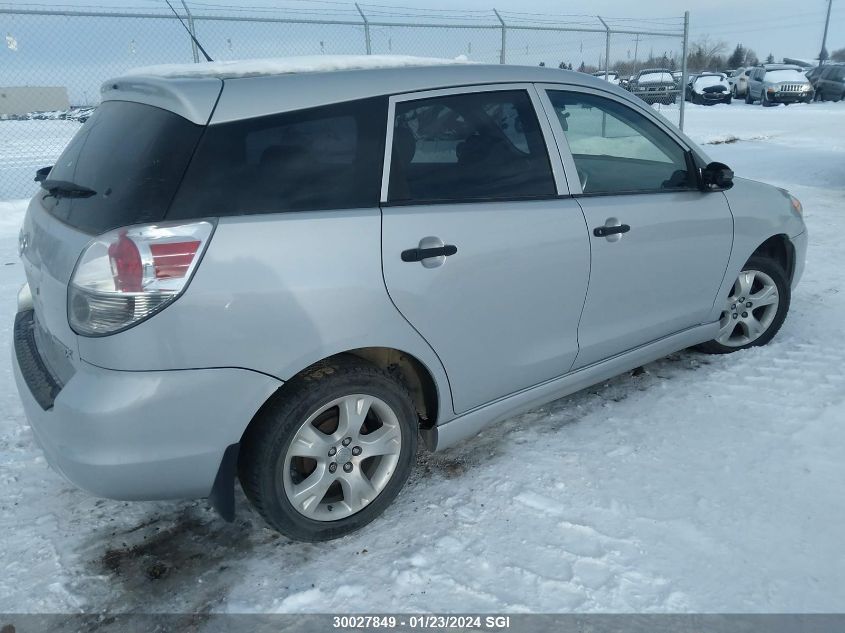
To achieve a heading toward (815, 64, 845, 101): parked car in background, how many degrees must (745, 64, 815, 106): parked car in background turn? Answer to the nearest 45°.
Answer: approximately 90° to its left

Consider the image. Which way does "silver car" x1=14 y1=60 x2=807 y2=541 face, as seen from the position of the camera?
facing away from the viewer and to the right of the viewer

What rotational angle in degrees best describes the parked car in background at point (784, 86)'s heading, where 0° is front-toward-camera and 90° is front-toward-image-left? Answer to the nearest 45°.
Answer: approximately 315°

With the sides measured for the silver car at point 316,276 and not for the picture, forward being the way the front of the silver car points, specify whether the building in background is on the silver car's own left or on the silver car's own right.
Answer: on the silver car's own left

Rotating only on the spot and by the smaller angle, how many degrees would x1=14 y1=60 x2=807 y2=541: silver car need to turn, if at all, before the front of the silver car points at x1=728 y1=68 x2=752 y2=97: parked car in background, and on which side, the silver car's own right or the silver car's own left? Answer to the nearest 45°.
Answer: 0° — it already faces it

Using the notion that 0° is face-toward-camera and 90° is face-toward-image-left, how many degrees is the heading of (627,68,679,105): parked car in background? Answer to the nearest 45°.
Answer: approximately 0°

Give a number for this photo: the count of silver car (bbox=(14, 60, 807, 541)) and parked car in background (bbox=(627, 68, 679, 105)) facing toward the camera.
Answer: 1

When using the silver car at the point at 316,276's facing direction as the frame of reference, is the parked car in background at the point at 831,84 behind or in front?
in front
